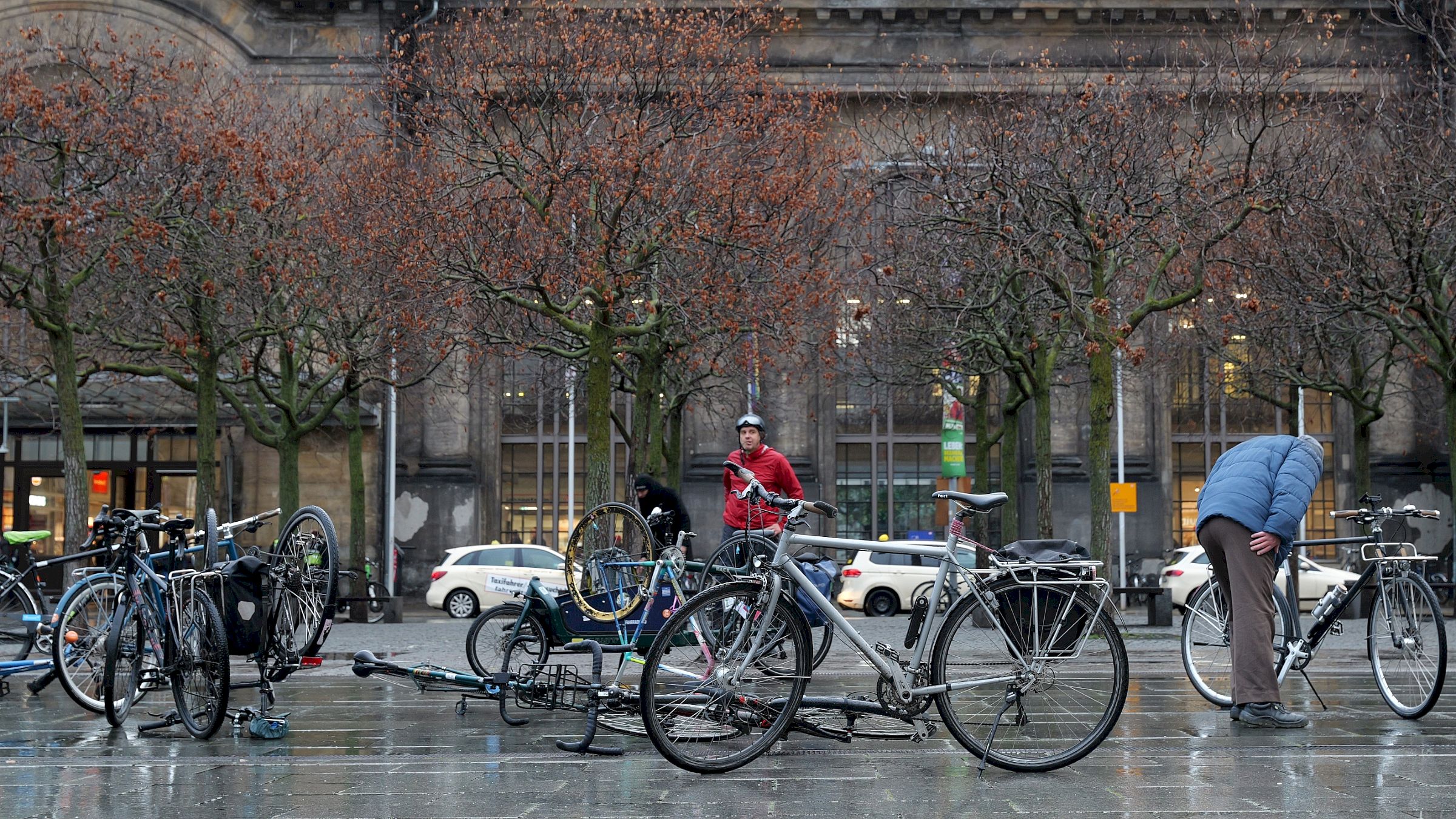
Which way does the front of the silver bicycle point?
to the viewer's left

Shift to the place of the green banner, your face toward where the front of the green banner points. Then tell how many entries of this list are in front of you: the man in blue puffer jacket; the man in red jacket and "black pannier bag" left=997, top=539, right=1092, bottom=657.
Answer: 3

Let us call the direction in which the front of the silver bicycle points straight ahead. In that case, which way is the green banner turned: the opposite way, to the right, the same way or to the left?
to the left

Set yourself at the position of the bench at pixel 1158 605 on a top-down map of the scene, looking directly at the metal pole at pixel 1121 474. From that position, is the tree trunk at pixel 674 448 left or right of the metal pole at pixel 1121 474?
left

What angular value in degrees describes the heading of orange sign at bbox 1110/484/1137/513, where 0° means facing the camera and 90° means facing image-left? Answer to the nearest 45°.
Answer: approximately 0°
